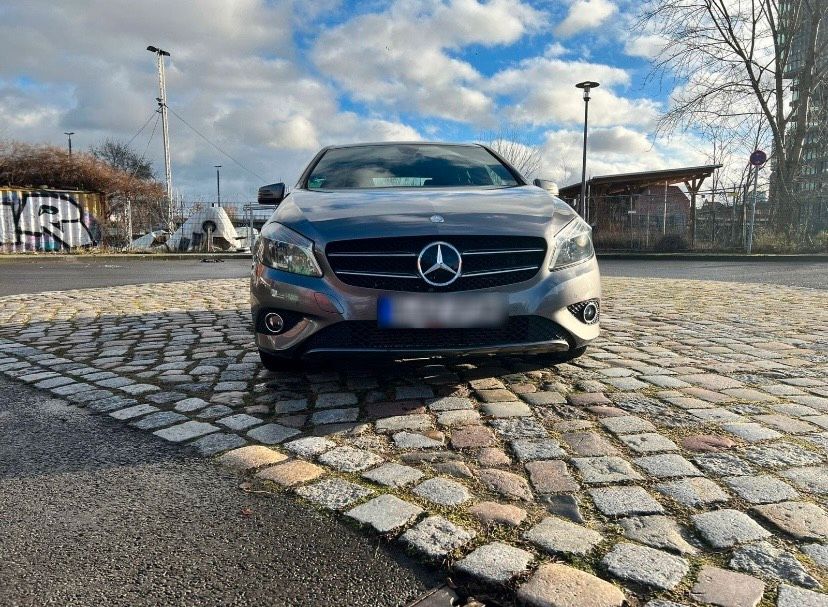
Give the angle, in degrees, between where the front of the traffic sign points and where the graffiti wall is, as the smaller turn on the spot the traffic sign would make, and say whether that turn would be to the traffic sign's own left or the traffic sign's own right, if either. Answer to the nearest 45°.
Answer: approximately 90° to the traffic sign's own right

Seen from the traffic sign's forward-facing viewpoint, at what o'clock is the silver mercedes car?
The silver mercedes car is roughly at 12 o'clock from the traffic sign.

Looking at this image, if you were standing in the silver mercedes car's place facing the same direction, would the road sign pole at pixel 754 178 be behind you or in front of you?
behind

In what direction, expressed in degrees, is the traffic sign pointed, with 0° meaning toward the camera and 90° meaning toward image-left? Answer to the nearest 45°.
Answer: approximately 0°

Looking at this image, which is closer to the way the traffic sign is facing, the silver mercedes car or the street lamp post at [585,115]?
the silver mercedes car

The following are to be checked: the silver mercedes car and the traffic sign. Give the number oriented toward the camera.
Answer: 2

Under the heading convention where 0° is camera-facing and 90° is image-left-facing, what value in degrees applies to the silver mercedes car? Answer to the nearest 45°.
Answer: approximately 0°

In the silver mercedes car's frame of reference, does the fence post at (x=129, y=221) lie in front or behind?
behind

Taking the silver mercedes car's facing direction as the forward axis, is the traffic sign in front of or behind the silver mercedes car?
behind

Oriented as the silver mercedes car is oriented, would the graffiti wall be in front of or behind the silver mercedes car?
behind
